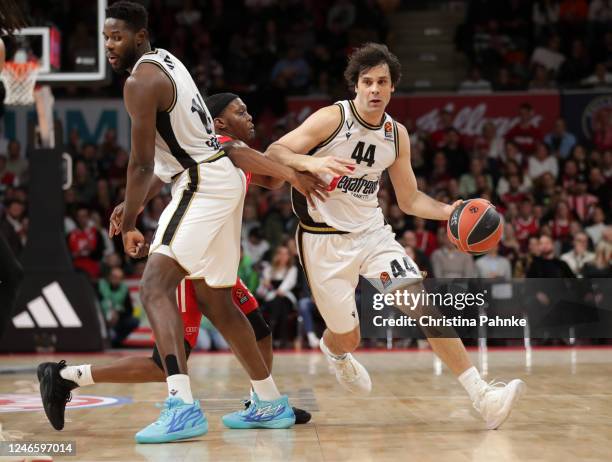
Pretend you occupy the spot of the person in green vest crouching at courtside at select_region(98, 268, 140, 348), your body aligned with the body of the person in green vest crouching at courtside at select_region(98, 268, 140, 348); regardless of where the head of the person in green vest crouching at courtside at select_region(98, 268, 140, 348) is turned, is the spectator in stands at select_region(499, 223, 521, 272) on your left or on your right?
on your left

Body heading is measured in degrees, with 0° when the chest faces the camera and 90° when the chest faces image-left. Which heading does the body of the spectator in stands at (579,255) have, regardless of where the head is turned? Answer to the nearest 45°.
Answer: approximately 0°

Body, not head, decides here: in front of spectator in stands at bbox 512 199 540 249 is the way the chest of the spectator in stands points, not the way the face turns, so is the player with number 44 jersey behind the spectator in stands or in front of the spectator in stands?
in front

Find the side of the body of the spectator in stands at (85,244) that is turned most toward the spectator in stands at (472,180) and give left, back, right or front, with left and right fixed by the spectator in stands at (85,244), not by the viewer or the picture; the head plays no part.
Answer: left

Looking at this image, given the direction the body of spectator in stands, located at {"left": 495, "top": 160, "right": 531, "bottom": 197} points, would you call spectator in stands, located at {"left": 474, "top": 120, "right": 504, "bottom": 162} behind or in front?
behind

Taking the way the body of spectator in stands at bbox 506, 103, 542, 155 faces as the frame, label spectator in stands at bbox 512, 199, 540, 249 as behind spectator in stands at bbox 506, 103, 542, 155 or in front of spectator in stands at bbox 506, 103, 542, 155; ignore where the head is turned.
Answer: in front

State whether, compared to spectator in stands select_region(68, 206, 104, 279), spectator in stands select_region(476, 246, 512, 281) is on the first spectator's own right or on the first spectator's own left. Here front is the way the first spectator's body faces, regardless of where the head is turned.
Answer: on the first spectator's own left

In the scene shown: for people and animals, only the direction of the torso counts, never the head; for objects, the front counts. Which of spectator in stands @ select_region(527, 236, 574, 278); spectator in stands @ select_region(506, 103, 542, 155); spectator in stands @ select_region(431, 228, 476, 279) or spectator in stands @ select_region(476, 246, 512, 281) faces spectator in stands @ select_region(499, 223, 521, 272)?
spectator in stands @ select_region(506, 103, 542, 155)
